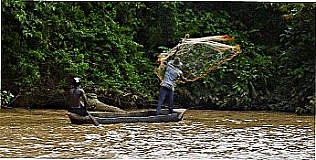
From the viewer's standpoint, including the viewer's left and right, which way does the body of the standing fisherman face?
facing away from the viewer and to the right of the viewer
